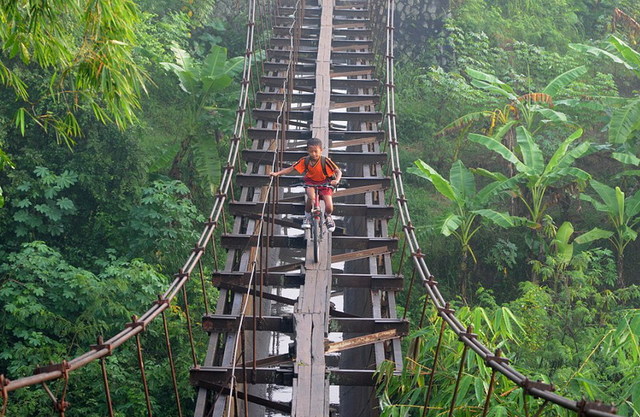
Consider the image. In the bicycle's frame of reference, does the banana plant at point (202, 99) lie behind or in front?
behind

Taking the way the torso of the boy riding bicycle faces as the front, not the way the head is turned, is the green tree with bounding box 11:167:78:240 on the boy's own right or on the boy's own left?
on the boy's own right

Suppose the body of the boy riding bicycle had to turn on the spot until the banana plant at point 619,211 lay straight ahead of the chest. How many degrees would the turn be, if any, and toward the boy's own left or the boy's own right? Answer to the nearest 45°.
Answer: approximately 135° to the boy's own left

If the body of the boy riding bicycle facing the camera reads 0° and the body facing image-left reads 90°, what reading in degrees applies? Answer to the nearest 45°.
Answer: approximately 0°

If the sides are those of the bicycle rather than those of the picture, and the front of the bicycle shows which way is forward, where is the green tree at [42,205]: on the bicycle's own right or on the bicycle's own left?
on the bicycle's own right

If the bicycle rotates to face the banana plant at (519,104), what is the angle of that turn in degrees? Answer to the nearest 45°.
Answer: approximately 135° to its left

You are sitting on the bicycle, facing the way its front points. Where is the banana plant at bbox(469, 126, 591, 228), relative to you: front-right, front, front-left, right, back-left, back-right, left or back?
back-left
